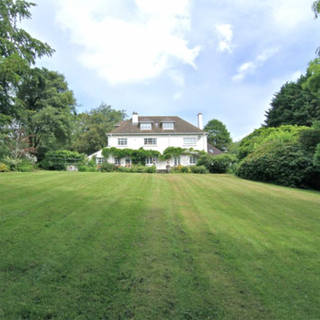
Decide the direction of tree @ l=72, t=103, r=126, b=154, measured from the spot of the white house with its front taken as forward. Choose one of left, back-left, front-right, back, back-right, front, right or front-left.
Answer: back-right

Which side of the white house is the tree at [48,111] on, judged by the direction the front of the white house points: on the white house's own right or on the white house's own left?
on the white house's own right

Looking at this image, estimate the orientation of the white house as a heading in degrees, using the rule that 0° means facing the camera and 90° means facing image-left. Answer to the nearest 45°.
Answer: approximately 0°

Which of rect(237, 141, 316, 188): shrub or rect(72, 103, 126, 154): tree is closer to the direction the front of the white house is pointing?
the shrub

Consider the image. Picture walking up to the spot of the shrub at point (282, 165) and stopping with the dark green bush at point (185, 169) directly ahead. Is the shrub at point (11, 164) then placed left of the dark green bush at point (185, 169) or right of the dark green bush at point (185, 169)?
left

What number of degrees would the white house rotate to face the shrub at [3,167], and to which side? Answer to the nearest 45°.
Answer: approximately 45° to its right

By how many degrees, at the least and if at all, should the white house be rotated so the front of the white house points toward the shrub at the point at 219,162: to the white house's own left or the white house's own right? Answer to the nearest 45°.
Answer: approximately 45° to the white house's own left

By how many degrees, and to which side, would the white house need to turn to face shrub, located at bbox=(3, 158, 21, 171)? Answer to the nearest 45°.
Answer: approximately 45° to its right

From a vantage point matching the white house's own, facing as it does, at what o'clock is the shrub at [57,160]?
The shrub is roughly at 2 o'clock from the white house.
